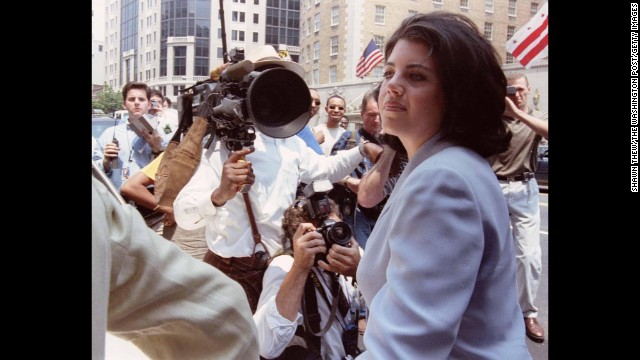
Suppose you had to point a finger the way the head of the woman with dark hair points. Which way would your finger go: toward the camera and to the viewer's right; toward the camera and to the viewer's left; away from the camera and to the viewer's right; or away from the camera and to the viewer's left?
toward the camera and to the viewer's left

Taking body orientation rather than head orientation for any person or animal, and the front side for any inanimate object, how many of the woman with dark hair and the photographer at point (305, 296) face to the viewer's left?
1

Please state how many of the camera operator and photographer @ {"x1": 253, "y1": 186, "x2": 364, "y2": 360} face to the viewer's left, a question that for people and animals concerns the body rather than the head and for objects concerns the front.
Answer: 0

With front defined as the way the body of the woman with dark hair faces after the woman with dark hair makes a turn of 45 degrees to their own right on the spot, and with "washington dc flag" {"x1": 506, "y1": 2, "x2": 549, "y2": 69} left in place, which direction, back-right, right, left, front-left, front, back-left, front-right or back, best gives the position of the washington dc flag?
front-right

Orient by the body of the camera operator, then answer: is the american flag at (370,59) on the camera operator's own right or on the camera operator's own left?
on the camera operator's own left

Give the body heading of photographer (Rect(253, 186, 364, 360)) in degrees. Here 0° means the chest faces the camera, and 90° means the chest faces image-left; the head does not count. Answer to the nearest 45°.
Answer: approximately 315°

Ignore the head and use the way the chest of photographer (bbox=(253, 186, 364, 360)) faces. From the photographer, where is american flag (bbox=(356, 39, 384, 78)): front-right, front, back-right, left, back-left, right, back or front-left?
back-left

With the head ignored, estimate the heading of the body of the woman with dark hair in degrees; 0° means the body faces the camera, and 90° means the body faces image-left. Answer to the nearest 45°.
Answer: approximately 90°

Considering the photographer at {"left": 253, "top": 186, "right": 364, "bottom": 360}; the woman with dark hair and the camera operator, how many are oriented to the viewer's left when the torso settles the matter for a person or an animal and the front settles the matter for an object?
1
